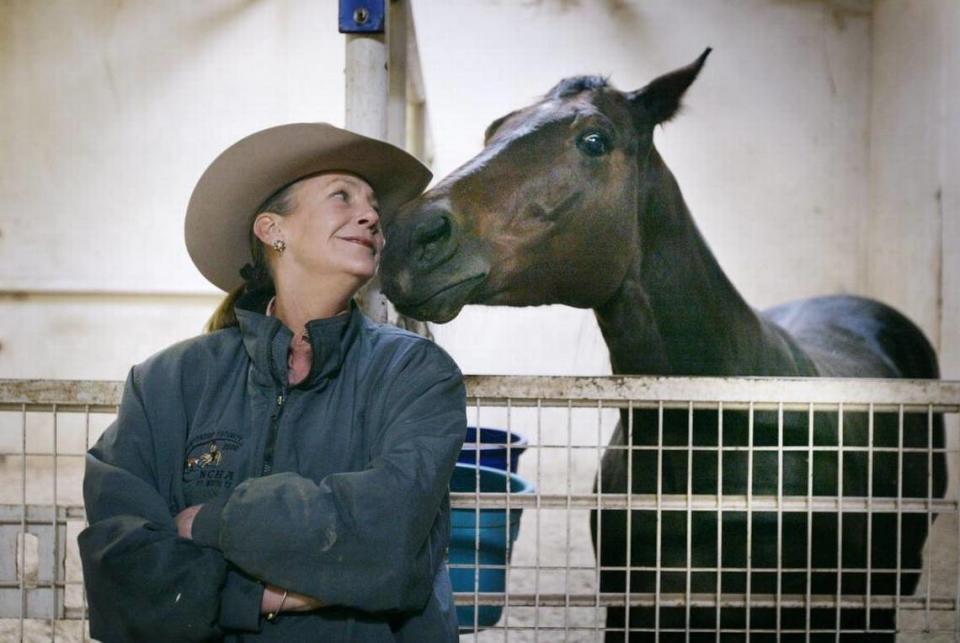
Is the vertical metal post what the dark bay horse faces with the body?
yes

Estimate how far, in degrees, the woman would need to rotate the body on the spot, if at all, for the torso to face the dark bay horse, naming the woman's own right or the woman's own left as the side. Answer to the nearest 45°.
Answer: approximately 135° to the woman's own left

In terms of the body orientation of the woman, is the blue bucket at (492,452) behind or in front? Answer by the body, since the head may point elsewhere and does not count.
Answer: behind

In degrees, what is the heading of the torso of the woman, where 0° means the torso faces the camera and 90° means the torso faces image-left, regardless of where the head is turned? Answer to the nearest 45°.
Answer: approximately 0°

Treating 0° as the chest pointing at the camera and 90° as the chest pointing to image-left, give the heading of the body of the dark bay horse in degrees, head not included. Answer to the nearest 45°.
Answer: approximately 45°

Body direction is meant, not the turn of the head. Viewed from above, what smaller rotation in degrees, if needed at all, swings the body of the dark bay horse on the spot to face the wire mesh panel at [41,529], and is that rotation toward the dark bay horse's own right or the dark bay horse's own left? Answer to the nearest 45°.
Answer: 0° — it already faces it
